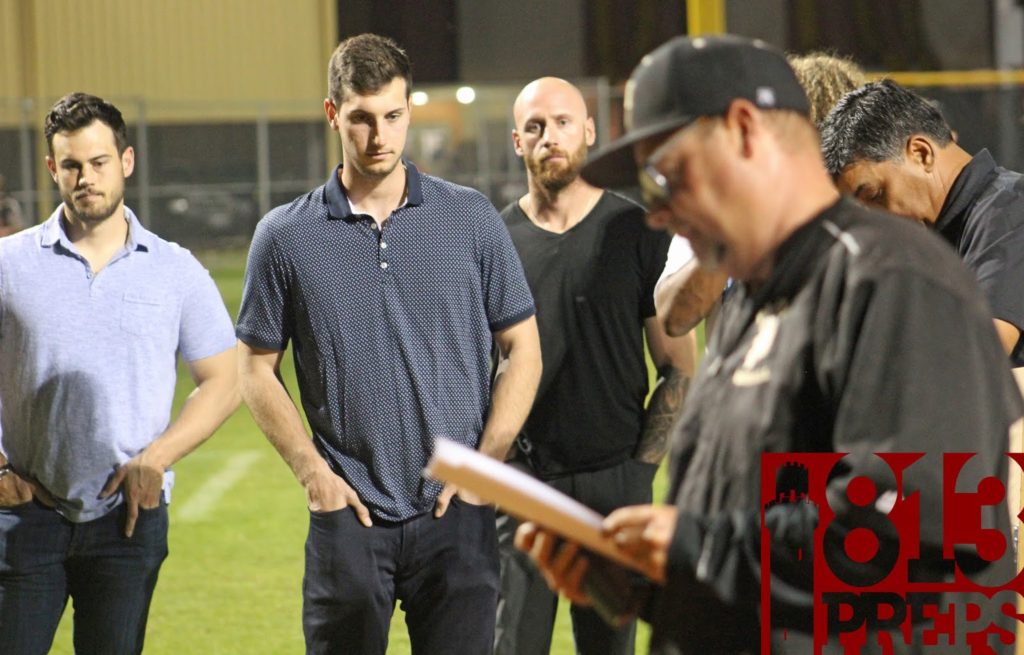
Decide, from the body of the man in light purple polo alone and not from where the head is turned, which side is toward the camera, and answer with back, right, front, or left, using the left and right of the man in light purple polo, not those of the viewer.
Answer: front

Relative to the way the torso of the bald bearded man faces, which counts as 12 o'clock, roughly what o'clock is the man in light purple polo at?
The man in light purple polo is roughly at 2 o'clock from the bald bearded man.

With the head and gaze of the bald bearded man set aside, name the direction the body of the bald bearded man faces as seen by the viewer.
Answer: toward the camera

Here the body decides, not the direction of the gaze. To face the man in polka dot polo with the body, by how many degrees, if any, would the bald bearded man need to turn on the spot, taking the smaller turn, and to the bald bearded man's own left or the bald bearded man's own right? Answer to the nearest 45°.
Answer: approximately 45° to the bald bearded man's own right

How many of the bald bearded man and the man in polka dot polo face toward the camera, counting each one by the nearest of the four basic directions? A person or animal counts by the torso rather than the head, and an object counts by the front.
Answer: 2

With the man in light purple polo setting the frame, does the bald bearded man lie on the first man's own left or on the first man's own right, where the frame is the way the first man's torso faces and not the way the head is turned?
on the first man's own left

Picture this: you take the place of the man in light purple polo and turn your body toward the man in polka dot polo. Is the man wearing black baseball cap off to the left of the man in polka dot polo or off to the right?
right

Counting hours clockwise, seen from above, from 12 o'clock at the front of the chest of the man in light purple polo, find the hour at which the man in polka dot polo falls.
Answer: The man in polka dot polo is roughly at 10 o'clock from the man in light purple polo.

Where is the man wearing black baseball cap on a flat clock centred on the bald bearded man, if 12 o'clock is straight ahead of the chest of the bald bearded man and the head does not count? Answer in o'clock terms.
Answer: The man wearing black baseball cap is roughly at 12 o'clock from the bald bearded man.

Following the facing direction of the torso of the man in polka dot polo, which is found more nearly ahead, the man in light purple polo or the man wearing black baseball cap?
the man wearing black baseball cap

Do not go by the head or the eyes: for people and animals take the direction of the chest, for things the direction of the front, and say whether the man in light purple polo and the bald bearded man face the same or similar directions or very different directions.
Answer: same or similar directions

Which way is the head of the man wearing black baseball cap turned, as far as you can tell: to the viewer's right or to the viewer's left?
to the viewer's left

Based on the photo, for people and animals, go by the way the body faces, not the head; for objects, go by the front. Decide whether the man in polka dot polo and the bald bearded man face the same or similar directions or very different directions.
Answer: same or similar directions
